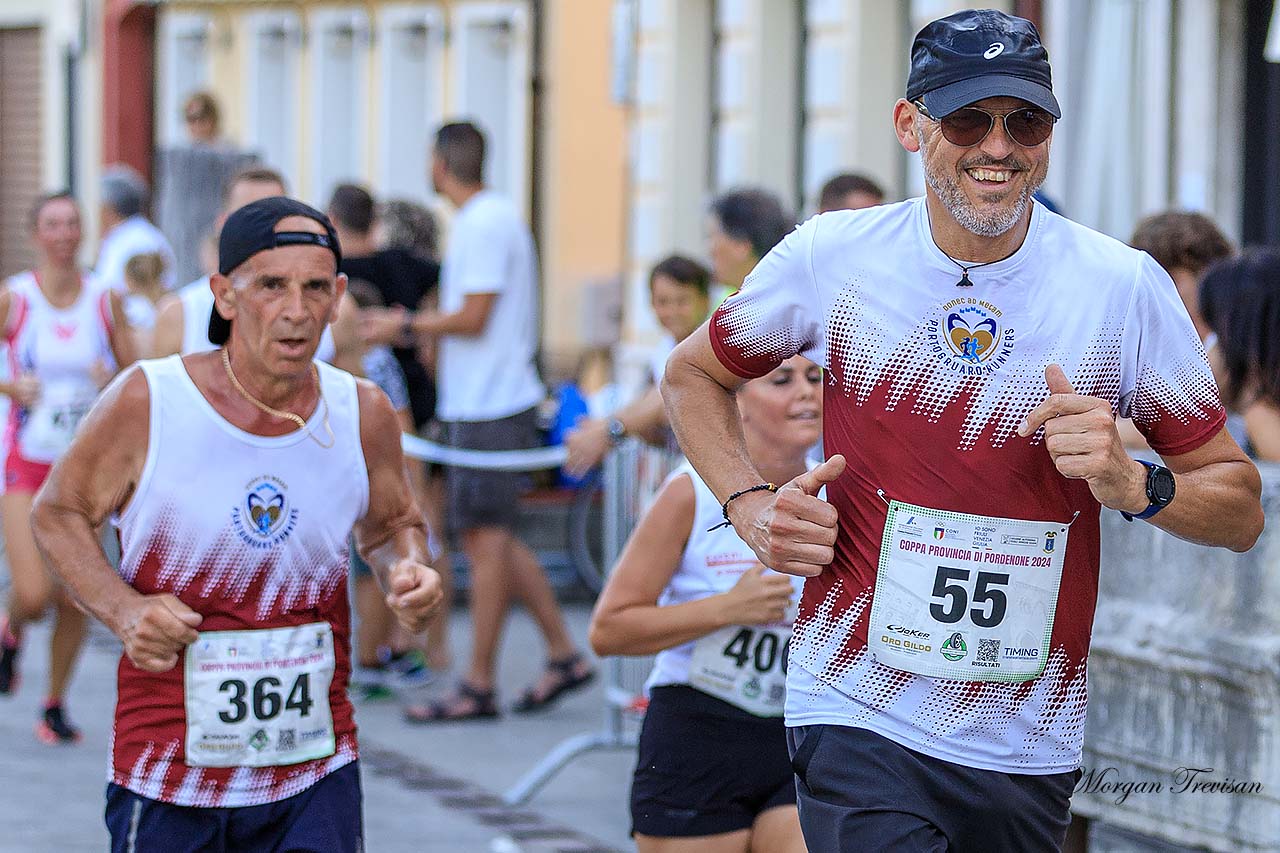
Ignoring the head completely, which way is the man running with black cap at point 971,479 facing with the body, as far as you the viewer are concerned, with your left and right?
facing the viewer

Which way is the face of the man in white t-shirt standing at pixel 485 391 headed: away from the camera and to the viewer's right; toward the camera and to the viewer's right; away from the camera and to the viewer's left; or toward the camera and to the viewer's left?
away from the camera and to the viewer's left

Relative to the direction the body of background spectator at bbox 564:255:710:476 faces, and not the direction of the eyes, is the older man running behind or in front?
in front

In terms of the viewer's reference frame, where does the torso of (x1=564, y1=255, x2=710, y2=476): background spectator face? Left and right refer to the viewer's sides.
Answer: facing the viewer and to the left of the viewer

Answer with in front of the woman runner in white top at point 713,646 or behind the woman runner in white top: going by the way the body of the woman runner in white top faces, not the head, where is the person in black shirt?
behind

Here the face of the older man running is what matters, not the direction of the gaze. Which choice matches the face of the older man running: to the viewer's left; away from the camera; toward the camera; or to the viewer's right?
toward the camera

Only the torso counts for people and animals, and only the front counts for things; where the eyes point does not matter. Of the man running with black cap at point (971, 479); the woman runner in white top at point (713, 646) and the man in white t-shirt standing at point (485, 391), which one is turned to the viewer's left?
the man in white t-shirt standing

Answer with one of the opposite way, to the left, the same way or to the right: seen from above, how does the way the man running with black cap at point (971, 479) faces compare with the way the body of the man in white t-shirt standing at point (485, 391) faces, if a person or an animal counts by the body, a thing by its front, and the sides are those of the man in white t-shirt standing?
to the left

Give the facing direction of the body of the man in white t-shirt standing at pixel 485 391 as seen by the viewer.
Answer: to the viewer's left

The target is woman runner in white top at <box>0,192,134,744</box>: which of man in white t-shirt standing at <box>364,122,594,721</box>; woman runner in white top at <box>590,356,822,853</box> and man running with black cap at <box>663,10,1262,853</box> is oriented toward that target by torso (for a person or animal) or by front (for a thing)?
the man in white t-shirt standing

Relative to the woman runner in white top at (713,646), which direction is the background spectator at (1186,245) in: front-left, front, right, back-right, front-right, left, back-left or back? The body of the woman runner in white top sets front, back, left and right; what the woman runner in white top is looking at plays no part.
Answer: left

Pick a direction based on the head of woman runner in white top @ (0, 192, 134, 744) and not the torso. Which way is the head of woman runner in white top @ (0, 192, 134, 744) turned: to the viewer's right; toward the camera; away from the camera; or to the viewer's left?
toward the camera
